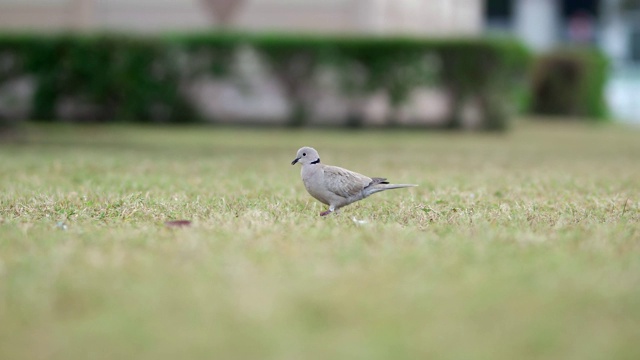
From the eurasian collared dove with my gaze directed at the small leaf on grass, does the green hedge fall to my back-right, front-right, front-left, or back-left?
back-right

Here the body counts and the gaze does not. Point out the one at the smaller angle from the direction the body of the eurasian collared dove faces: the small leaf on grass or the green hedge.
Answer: the small leaf on grass

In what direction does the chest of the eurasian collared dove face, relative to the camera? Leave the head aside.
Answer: to the viewer's left

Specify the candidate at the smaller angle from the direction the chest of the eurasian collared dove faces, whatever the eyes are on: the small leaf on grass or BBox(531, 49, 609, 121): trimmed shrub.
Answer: the small leaf on grass

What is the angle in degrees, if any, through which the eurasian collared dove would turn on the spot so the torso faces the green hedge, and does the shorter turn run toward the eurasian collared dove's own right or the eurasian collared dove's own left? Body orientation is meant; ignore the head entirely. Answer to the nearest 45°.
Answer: approximately 90° to the eurasian collared dove's own right

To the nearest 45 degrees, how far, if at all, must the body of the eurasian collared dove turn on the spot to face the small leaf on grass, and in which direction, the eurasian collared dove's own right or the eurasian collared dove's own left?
approximately 45° to the eurasian collared dove's own left

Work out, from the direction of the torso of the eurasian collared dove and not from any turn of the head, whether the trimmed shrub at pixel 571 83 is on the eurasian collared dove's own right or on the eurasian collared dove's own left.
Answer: on the eurasian collared dove's own right
